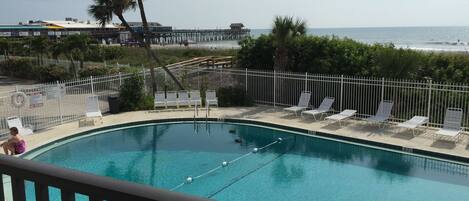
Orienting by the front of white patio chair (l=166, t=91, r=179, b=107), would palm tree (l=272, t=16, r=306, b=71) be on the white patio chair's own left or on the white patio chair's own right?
on the white patio chair's own left

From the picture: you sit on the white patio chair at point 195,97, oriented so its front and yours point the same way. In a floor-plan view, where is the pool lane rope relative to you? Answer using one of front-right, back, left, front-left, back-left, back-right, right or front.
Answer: front

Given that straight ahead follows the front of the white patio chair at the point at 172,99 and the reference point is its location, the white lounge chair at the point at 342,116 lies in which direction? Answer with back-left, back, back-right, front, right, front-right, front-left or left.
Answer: front-left

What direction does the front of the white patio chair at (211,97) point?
toward the camera

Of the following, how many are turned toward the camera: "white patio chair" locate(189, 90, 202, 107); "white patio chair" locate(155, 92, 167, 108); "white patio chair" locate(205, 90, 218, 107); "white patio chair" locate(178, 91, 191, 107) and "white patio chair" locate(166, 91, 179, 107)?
5

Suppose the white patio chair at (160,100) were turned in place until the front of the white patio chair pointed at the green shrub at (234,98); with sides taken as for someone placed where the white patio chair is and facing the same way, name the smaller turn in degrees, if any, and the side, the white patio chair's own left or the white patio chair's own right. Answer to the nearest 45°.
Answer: approximately 90° to the white patio chair's own left

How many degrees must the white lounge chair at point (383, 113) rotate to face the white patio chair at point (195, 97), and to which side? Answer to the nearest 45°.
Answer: approximately 45° to its right

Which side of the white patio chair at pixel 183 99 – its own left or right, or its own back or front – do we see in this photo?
front

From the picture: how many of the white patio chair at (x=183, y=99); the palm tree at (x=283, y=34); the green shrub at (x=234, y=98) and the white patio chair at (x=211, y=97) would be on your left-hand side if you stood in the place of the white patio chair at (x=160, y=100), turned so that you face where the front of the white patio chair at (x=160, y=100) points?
4

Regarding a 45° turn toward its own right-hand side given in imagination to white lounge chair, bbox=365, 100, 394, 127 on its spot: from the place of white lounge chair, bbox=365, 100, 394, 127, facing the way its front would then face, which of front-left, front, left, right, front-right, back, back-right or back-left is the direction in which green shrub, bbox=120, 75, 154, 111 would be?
front

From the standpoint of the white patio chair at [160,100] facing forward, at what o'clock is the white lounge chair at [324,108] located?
The white lounge chair is roughly at 10 o'clock from the white patio chair.

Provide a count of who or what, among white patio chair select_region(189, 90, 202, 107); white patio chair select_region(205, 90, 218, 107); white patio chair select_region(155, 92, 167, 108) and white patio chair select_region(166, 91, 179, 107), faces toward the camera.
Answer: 4

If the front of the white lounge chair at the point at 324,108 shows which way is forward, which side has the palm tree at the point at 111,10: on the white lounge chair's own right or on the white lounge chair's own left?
on the white lounge chair's own right
